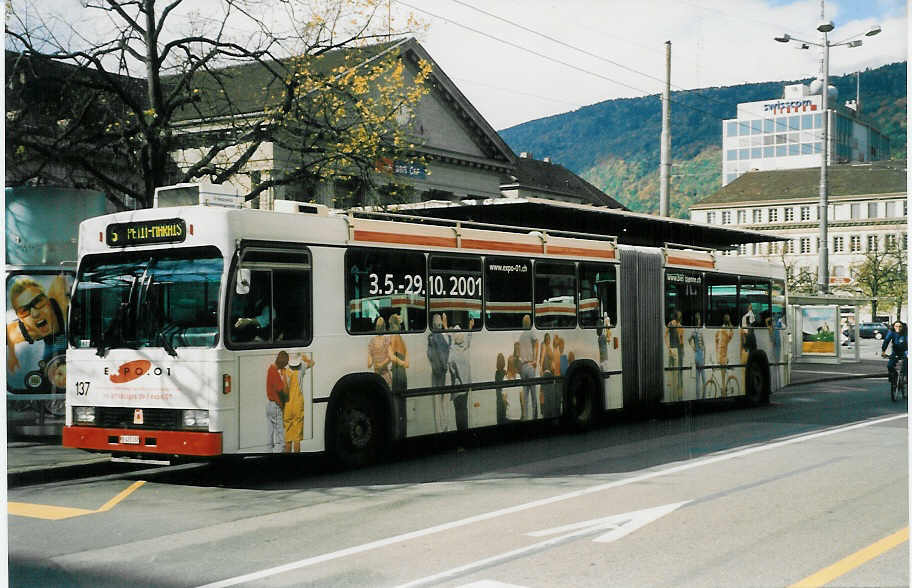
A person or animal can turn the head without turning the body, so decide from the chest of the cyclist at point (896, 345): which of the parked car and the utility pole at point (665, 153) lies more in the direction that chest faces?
the utility pole

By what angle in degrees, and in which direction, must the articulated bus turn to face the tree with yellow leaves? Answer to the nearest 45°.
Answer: approximately 90° to its right

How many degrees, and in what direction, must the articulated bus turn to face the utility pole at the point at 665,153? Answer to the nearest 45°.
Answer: approximately 180°

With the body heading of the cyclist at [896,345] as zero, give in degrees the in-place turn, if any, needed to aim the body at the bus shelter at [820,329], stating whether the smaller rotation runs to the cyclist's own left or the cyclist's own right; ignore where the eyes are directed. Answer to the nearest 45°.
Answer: approximately 135° to the cyclist's own right

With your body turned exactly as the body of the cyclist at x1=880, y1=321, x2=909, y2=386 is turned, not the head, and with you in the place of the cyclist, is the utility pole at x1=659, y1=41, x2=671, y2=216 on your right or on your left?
on your right

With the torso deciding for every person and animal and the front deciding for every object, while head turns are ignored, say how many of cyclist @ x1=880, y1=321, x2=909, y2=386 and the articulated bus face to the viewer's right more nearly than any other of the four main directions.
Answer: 0

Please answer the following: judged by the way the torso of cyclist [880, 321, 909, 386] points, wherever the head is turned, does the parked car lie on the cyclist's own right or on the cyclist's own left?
on the cyclist's own right

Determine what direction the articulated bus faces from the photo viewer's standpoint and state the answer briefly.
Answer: facing the viewer and to the left of the viewer

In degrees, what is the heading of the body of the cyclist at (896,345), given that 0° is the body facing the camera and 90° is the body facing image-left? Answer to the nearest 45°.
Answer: approximately 45°
